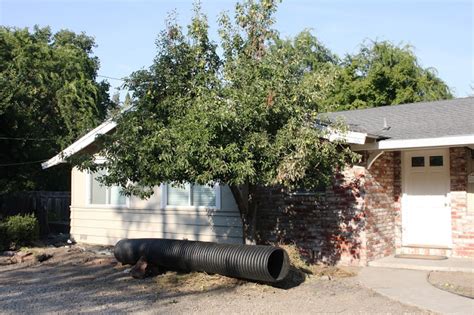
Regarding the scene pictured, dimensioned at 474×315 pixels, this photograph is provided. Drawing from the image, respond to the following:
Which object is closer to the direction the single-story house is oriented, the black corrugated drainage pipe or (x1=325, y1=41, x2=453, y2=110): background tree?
the black corrugated drainage pipe

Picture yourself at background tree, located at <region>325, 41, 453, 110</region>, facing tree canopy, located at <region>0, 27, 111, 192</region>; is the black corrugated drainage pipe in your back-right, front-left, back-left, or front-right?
front-left

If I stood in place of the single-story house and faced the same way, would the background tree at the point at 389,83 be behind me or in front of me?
behind

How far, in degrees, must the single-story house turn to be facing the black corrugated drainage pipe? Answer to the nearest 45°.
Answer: approximately 45° to its right

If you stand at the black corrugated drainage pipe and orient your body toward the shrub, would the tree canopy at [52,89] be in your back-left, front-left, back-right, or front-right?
front-right

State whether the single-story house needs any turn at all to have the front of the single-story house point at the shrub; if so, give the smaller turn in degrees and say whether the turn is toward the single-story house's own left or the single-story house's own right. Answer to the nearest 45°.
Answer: approximately 90° to the single-story house's own right

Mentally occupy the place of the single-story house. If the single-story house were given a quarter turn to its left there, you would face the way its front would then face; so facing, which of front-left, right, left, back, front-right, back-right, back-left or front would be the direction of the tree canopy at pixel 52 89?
back-left

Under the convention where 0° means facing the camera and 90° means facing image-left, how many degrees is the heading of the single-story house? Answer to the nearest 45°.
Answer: approximately 0°

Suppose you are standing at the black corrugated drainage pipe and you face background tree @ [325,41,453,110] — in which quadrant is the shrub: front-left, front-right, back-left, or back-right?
front-left

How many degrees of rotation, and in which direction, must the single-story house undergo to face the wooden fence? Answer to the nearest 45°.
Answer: approximately 135° to its right
